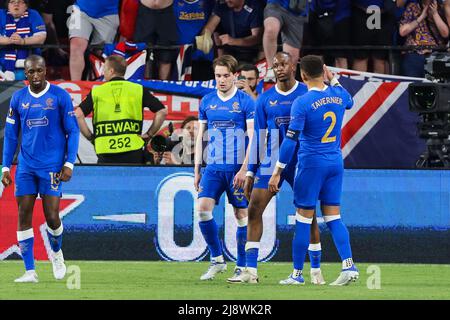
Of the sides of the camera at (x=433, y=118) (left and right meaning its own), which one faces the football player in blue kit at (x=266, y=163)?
front

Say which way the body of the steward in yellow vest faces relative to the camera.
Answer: away from the camera

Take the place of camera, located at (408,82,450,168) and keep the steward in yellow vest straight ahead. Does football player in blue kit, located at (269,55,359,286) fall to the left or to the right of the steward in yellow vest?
left

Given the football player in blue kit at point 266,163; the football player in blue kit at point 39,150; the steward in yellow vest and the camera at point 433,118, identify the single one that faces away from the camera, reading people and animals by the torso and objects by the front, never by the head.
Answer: the steward in yellow vest

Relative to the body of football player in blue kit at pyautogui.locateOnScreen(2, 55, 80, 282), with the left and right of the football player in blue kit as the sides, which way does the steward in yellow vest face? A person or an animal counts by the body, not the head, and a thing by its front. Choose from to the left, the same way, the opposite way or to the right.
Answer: the opposite way

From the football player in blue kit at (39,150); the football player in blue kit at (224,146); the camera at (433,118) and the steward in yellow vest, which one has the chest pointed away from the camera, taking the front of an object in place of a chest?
the steward in yellow vest

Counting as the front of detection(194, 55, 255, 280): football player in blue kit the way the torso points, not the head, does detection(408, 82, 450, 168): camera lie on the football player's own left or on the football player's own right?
on the football player's own left

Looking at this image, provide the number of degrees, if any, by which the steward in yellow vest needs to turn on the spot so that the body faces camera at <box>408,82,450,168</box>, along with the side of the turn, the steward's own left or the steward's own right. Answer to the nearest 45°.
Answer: approximately 90° to the steward's own right

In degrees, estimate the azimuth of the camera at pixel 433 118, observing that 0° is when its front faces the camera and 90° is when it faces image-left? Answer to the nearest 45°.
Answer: approximately 45°
